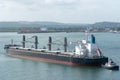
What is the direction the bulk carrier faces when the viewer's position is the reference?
facing away from the viewer and to the left of the viewer
